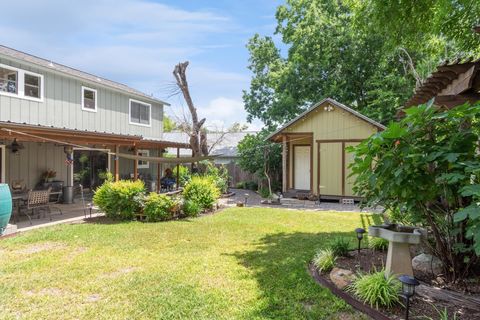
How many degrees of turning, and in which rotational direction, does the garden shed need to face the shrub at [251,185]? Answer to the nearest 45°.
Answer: approximately 135° to its right

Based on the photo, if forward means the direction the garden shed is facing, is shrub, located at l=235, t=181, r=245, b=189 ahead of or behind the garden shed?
behind

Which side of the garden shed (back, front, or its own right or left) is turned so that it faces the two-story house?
right

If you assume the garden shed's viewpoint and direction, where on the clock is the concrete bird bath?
The concrete bird bath is roughly at 12 o'clock from the garden shed.

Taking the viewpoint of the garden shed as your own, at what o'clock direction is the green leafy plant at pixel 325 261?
The green leafy plant is roughly at 12 o'clock from the garden shed.

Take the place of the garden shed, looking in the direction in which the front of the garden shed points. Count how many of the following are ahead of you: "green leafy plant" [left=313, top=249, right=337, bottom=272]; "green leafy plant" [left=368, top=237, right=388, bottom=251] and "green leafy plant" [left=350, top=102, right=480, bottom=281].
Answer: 3

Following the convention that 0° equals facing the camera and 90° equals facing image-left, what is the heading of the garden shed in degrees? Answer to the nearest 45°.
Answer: approximately 0°

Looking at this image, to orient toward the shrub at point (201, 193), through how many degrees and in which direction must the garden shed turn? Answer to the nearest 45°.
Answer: approximately 45° to its right

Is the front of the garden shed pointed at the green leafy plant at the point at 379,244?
yes

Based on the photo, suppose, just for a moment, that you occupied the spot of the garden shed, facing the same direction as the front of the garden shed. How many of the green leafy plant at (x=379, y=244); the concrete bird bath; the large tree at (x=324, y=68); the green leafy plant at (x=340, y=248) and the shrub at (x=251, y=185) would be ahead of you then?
3

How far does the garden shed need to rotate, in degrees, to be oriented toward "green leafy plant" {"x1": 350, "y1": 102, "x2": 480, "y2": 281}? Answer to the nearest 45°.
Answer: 0° — it already faces it

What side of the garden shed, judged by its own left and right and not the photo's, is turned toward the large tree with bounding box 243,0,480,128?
back

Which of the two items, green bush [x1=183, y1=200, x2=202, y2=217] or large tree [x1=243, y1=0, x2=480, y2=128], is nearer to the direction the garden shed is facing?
the green bush

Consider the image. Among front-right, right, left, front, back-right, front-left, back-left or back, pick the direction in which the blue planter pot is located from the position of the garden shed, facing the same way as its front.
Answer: front-right

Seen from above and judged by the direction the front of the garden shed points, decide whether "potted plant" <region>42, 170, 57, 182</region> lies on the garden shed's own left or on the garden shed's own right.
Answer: on the garden shed's own right
